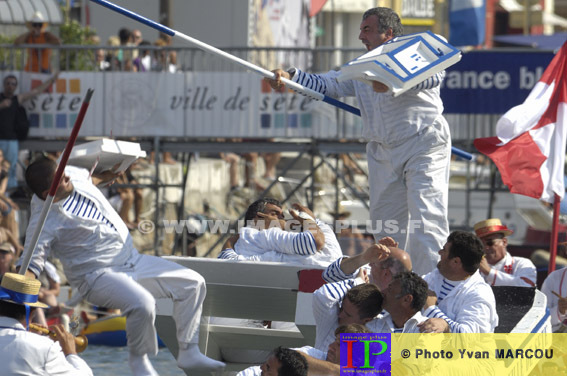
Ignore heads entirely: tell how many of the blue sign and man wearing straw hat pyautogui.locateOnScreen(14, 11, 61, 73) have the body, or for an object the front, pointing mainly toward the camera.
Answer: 2

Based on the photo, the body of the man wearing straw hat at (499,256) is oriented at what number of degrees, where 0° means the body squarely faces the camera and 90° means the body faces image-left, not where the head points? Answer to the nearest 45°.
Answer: approximately 45°

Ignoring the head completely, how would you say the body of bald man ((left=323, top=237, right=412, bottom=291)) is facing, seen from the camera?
to the viewer's left

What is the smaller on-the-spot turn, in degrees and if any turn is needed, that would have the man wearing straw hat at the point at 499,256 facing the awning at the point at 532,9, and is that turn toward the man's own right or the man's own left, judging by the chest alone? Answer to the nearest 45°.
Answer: approximately 135° to the man's own right

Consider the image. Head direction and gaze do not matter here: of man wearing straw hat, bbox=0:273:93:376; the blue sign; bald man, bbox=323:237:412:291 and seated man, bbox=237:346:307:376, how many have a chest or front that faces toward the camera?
1

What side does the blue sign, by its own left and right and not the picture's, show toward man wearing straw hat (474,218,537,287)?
front

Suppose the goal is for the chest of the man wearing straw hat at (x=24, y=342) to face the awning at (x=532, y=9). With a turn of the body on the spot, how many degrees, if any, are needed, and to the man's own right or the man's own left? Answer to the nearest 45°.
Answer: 0° — they already face it

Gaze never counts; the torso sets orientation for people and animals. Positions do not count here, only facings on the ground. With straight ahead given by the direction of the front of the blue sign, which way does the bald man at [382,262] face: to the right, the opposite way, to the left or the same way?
to the right

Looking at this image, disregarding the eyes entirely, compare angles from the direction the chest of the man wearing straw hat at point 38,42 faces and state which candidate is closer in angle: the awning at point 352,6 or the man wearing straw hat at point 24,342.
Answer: the man wearing straw hat
